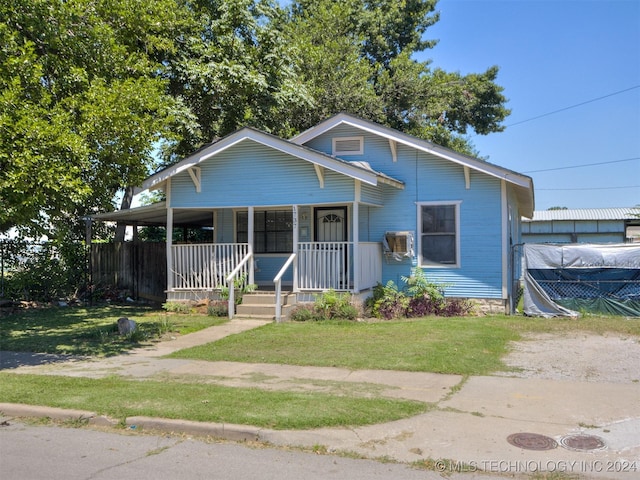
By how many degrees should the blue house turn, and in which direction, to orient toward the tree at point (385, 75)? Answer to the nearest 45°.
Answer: approximately 180°

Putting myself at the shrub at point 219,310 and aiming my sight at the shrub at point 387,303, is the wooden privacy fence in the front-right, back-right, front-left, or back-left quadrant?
back-left

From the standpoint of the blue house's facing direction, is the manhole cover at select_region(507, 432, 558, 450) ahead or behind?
ahead

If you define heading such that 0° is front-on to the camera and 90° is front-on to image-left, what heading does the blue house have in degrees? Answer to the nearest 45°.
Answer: approximately 0°

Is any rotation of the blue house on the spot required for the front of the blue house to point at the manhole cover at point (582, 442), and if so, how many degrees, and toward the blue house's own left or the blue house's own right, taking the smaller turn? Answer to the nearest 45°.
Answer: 0° — it already faces it

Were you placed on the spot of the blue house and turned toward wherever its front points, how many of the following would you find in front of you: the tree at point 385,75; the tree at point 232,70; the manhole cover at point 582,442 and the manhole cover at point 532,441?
2

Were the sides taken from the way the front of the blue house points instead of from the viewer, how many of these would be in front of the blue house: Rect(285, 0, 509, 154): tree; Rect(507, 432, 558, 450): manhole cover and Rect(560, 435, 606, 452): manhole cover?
2

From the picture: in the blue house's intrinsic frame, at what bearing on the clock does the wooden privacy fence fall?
The wooden privacy fence is roughly at 4 o'clock from the blue house.

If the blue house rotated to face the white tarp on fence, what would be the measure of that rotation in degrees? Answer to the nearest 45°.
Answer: approximately 90° to its left

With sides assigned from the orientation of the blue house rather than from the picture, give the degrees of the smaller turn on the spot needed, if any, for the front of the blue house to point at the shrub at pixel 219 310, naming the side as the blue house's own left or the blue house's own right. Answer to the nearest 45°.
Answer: approximately 90° to the blue house's own right
